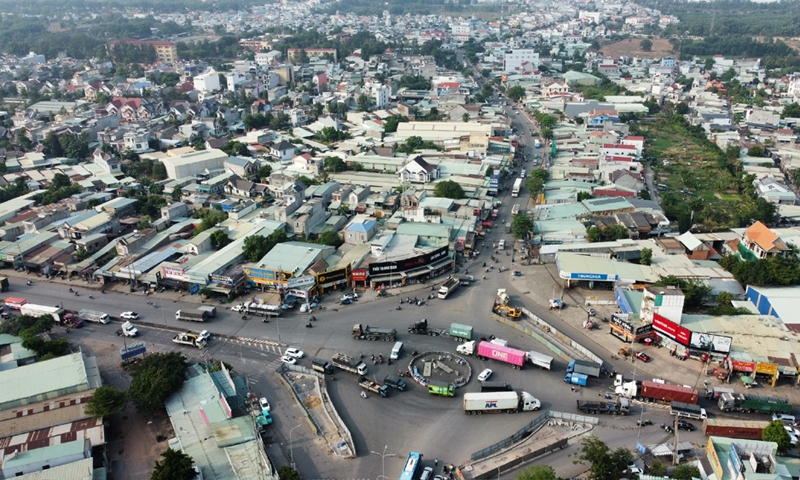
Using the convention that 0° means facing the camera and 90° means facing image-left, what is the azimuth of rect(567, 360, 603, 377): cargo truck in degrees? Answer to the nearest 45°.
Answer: approximately 90°

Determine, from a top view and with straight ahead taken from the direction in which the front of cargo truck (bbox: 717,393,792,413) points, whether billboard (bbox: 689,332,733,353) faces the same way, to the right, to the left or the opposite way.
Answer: to the left

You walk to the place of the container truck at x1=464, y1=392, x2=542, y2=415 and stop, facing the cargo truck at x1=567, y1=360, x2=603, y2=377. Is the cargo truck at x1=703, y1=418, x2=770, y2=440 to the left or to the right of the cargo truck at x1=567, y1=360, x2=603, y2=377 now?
right

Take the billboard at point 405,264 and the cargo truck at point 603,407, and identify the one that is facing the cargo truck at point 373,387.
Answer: the billboard

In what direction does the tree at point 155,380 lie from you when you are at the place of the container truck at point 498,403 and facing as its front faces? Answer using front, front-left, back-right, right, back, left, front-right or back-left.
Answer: back

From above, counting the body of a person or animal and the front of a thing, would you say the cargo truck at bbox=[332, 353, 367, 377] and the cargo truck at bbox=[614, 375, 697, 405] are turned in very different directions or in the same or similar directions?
very different directions

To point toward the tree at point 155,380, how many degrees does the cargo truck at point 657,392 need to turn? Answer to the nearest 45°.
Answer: approximately 45° to its left

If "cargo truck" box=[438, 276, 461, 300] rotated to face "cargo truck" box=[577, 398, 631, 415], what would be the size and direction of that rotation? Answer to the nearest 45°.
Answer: approximately 90° to its left

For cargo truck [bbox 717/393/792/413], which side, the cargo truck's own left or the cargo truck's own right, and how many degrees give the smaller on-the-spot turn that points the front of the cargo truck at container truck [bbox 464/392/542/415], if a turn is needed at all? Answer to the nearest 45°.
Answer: approximately 45° to the cargo truck's own left

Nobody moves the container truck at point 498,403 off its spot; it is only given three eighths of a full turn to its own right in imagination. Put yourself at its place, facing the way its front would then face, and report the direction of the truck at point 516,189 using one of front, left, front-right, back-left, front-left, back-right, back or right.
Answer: back-right

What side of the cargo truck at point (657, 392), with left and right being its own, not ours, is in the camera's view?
left

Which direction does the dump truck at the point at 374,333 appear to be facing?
to the viewer's left
